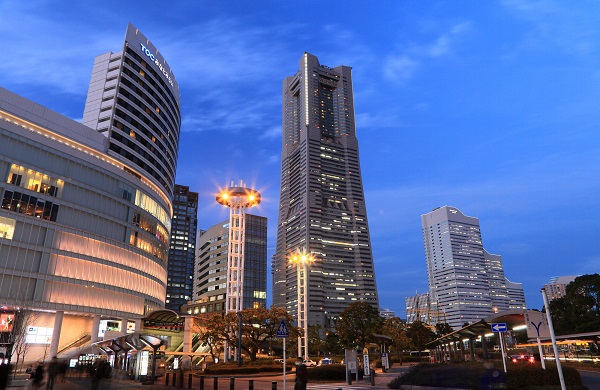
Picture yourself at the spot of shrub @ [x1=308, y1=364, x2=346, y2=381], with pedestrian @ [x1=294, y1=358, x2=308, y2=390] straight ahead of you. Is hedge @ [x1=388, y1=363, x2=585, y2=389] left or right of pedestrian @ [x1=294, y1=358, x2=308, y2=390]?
left

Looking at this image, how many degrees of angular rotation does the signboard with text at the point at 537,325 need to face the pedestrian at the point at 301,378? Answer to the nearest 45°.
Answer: approximately 45° to its right

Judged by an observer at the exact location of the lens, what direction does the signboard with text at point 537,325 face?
facing the viewer

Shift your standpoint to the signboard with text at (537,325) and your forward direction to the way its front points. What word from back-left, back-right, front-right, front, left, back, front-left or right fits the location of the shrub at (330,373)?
back-right

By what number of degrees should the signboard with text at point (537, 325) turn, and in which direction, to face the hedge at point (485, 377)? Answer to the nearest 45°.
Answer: approximately 135° to its right

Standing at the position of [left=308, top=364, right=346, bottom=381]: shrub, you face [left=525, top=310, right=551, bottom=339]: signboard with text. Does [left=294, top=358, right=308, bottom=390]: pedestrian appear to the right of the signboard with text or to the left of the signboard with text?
right

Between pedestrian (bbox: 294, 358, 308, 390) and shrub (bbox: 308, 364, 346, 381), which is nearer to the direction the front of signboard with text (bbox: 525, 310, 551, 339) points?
the pedestrian
